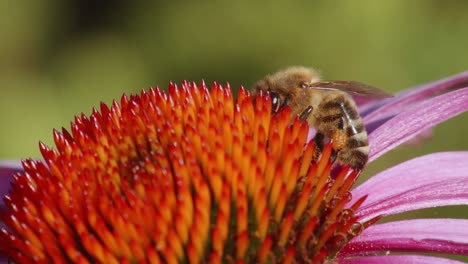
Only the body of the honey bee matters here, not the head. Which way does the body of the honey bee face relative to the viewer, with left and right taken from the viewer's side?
facing to the left of the viewer
